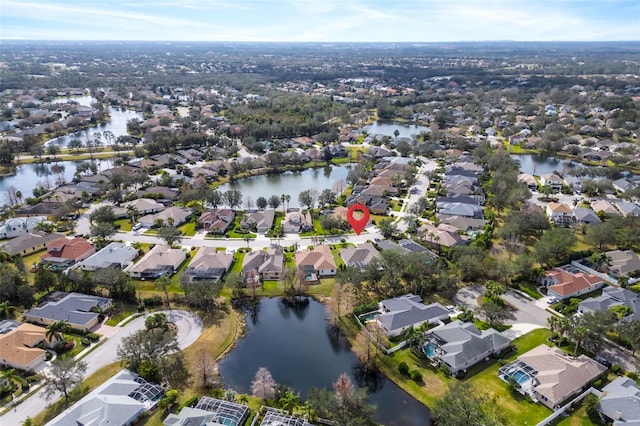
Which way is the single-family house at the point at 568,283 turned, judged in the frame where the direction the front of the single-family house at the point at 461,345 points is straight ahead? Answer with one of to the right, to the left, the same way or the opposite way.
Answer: the opposite way

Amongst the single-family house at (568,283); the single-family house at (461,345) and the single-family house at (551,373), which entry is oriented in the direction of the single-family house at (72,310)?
the single-family house at (568,283)

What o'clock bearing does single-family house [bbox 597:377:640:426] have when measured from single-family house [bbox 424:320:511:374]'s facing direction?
single-family house [bbox 597:377:640:426] is roughly at 2 o'clock from single-family house [bbox 424:320:511:374].

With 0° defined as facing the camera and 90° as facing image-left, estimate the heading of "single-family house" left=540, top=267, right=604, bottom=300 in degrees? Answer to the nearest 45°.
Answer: approximately 45°

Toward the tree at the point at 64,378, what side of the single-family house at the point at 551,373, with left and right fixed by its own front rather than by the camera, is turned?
back

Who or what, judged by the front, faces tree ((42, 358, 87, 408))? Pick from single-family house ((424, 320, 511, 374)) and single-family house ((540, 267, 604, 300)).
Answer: single-family house ((540, 267, 604, 300))

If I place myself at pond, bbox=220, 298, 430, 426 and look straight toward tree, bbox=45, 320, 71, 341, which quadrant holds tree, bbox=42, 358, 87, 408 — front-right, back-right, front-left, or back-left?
front-left

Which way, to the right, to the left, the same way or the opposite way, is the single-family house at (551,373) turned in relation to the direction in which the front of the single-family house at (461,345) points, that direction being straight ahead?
the same way

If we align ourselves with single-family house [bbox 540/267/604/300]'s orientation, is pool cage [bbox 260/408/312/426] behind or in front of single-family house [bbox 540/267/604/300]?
in front

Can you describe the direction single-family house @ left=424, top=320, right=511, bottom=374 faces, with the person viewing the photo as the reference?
facing away from the viewer and to the right of the viewer

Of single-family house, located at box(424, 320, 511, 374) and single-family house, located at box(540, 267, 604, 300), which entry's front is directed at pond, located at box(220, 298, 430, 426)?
single-family house, located at box(540, 267, 604, 300)

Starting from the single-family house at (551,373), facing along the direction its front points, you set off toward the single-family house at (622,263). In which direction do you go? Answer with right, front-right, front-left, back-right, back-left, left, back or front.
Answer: front-left

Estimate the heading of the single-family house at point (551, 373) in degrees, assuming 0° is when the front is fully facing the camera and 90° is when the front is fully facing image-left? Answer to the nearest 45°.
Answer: approximately 225°

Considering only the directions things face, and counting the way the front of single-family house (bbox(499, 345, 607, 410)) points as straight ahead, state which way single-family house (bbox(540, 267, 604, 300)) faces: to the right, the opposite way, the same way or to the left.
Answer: the opposite way

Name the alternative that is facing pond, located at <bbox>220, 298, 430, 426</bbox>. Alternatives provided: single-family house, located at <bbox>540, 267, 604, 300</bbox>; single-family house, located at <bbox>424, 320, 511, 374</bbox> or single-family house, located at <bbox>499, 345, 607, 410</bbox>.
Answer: single-family house, located at <bbox>540, 267, 604, 300</bbox>

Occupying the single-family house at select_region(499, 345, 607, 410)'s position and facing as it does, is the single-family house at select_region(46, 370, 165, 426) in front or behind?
behind

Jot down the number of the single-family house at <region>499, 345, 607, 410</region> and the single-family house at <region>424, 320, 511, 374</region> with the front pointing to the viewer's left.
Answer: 0

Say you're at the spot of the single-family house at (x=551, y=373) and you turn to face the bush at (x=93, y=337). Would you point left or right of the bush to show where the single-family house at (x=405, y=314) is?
right
